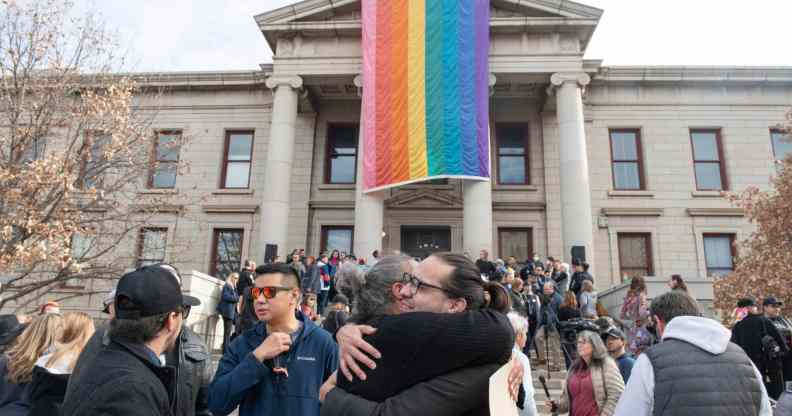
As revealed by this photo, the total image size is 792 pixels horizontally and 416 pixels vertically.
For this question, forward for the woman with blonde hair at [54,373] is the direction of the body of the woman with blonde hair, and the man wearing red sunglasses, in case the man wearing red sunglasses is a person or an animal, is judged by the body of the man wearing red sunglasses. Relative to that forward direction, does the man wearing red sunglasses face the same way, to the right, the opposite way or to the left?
the opposite way

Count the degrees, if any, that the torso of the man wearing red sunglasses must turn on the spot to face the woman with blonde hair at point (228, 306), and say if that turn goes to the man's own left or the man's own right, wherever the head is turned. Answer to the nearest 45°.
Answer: approximately 135° to the man's own right

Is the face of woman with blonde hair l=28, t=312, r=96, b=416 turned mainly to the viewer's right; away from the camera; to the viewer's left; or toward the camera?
away from the camera

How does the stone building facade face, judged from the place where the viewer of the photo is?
facing the viewer

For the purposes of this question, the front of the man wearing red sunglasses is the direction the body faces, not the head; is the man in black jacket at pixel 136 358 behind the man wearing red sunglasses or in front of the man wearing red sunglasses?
in front

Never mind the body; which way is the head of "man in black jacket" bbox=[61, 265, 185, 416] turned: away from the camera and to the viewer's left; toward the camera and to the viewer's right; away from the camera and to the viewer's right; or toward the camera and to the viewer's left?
away from the camera and to the viewer's right

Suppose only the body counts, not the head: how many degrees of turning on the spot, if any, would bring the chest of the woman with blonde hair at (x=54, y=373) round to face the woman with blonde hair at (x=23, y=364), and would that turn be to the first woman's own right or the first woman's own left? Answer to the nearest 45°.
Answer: approximately 45° to the first woman's own left

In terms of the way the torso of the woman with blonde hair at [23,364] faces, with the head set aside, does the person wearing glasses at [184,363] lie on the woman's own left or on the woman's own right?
on the woman's own right

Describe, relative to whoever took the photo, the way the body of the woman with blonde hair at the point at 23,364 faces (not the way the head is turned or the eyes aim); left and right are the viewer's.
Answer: facing away from the viewer and to the right of the viewer

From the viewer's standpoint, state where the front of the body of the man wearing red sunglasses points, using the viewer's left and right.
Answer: facing the viewer and to the left of the viewer
